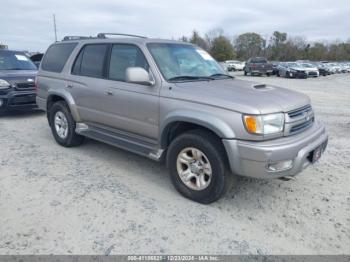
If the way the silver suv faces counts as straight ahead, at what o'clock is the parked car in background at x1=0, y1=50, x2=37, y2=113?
The parked car in background is roughly at 6 o'clock from the silver suv.

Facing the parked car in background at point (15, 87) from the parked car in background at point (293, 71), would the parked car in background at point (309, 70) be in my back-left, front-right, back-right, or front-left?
back-left

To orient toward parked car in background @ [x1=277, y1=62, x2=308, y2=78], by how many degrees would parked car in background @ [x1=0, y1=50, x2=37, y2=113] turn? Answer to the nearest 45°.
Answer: approximately 90° to its left

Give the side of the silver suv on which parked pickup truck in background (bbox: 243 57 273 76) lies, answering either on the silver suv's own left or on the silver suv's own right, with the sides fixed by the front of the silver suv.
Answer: on the silver suv's own left

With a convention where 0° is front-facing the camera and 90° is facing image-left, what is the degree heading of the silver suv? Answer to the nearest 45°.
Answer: approximately 315°

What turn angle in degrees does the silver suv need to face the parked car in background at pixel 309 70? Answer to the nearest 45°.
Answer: approximately 90° to its left

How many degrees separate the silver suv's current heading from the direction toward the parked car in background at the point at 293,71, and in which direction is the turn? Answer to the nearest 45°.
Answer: approximately 135° to its left

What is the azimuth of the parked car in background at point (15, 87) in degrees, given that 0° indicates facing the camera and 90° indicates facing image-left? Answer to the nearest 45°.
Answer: approximately 315°
